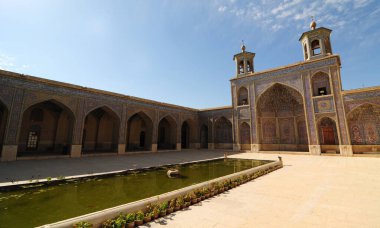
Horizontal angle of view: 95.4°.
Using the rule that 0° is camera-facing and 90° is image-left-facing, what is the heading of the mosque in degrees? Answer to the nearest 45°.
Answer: approximately 45°

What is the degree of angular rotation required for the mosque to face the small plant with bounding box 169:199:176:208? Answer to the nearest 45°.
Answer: approximately 45° to its left

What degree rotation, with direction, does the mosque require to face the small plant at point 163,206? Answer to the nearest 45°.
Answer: approximately 45° to its left
